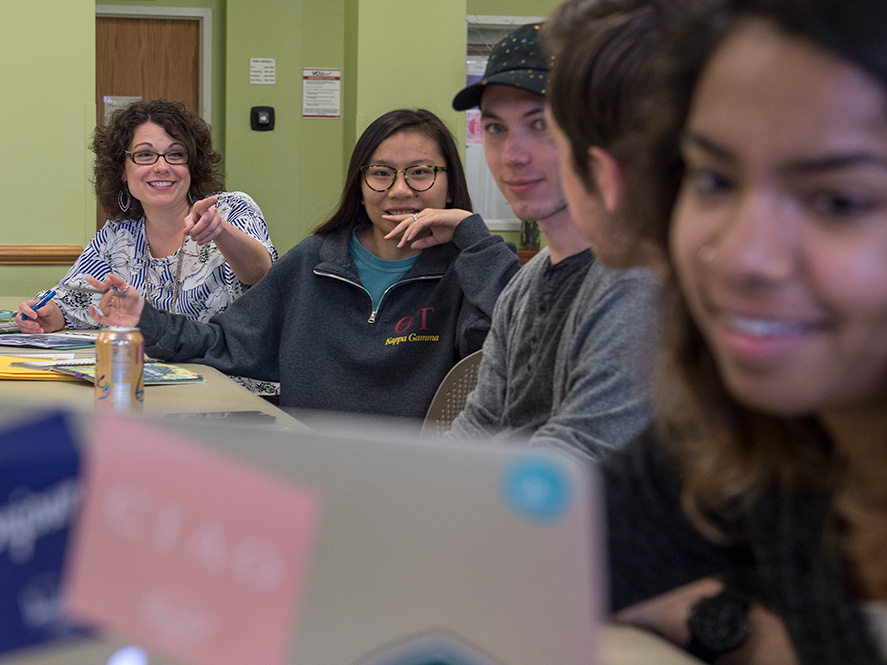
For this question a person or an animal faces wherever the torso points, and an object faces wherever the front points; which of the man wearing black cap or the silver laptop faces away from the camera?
the silver laptop

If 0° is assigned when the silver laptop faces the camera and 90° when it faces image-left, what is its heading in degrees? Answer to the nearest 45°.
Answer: approximately 180°

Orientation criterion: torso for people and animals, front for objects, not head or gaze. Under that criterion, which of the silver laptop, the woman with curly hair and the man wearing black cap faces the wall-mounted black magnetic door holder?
the silver laptop

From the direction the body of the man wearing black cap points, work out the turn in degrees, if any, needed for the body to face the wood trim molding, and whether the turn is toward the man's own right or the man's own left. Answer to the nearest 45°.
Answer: approximately 90° to the man's own right

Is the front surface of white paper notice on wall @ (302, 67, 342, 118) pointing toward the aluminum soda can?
yes

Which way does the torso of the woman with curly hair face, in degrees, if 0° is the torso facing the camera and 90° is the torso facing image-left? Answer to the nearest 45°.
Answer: approximately 0°

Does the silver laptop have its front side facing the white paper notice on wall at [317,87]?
yes

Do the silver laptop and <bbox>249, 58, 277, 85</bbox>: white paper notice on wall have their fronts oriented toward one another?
yes

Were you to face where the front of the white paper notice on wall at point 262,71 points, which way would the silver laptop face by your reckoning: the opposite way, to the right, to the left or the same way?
the opposite way

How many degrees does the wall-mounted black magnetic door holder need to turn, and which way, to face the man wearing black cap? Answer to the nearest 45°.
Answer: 0° — it already faces them

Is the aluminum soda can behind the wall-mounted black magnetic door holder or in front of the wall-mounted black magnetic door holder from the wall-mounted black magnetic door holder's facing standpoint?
in front

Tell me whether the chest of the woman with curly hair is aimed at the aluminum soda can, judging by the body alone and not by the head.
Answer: yes

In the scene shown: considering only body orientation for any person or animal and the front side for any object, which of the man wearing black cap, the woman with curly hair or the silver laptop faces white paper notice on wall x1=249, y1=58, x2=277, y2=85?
the silver laptop

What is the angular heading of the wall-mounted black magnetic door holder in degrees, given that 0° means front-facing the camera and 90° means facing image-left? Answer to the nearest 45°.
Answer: approximately 0°
